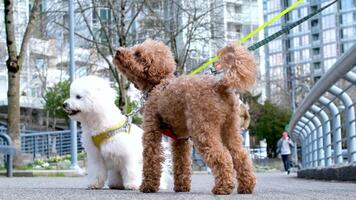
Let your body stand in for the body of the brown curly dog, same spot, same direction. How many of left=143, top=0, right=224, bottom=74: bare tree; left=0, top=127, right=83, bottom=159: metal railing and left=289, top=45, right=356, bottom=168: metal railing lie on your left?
0

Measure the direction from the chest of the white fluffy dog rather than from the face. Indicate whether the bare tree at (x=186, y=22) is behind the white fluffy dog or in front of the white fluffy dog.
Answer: behind

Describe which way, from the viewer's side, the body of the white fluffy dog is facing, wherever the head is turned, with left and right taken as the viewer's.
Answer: facing the viewer and to the left of the viewer

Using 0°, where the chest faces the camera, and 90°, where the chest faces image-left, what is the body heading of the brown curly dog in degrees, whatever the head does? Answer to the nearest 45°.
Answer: approximately 135°

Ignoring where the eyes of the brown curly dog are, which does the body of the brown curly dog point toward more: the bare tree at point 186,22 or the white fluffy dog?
the white fluffy dog

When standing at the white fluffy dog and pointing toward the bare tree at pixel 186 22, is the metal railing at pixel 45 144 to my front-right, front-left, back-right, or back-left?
front-left

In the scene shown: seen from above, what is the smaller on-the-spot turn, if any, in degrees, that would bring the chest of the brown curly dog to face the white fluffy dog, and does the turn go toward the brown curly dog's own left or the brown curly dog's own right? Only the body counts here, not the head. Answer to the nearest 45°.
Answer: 0° — it already faces it

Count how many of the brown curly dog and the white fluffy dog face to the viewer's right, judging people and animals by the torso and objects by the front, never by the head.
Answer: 0
